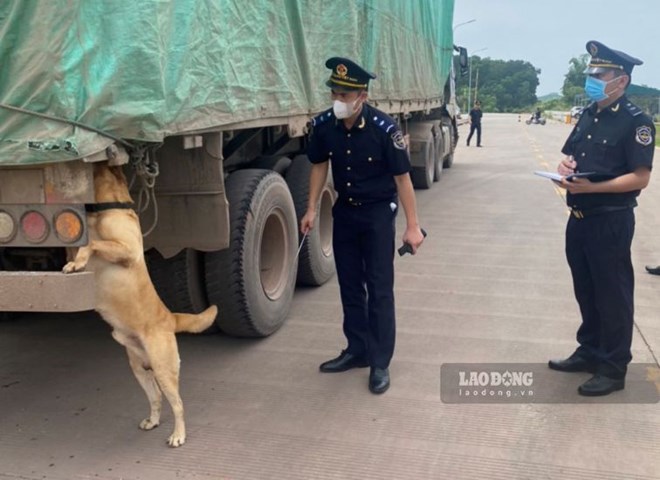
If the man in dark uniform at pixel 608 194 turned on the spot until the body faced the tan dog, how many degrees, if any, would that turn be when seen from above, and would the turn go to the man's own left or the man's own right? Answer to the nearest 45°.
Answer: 0° — they already face it

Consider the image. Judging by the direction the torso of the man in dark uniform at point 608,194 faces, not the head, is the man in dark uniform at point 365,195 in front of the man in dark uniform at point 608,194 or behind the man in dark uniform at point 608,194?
in front

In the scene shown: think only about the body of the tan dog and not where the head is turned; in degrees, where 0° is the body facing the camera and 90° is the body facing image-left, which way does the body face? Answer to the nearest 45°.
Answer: approximately 90°

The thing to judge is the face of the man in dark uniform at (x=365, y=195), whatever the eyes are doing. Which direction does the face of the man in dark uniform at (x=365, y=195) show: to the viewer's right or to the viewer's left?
to the viewer's left

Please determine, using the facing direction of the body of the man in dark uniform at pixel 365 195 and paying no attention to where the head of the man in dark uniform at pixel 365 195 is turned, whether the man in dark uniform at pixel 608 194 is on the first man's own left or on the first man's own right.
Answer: on the first man's own left

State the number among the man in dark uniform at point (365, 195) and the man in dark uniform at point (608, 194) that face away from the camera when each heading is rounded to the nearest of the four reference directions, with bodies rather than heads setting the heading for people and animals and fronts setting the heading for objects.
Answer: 0

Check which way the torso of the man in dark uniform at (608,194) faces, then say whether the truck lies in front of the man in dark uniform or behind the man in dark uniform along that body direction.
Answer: in front

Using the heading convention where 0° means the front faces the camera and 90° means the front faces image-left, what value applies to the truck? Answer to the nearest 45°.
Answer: approximately 225°

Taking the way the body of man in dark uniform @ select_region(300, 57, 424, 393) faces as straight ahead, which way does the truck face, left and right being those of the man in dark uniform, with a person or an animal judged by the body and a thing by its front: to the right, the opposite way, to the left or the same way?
the opposite way
